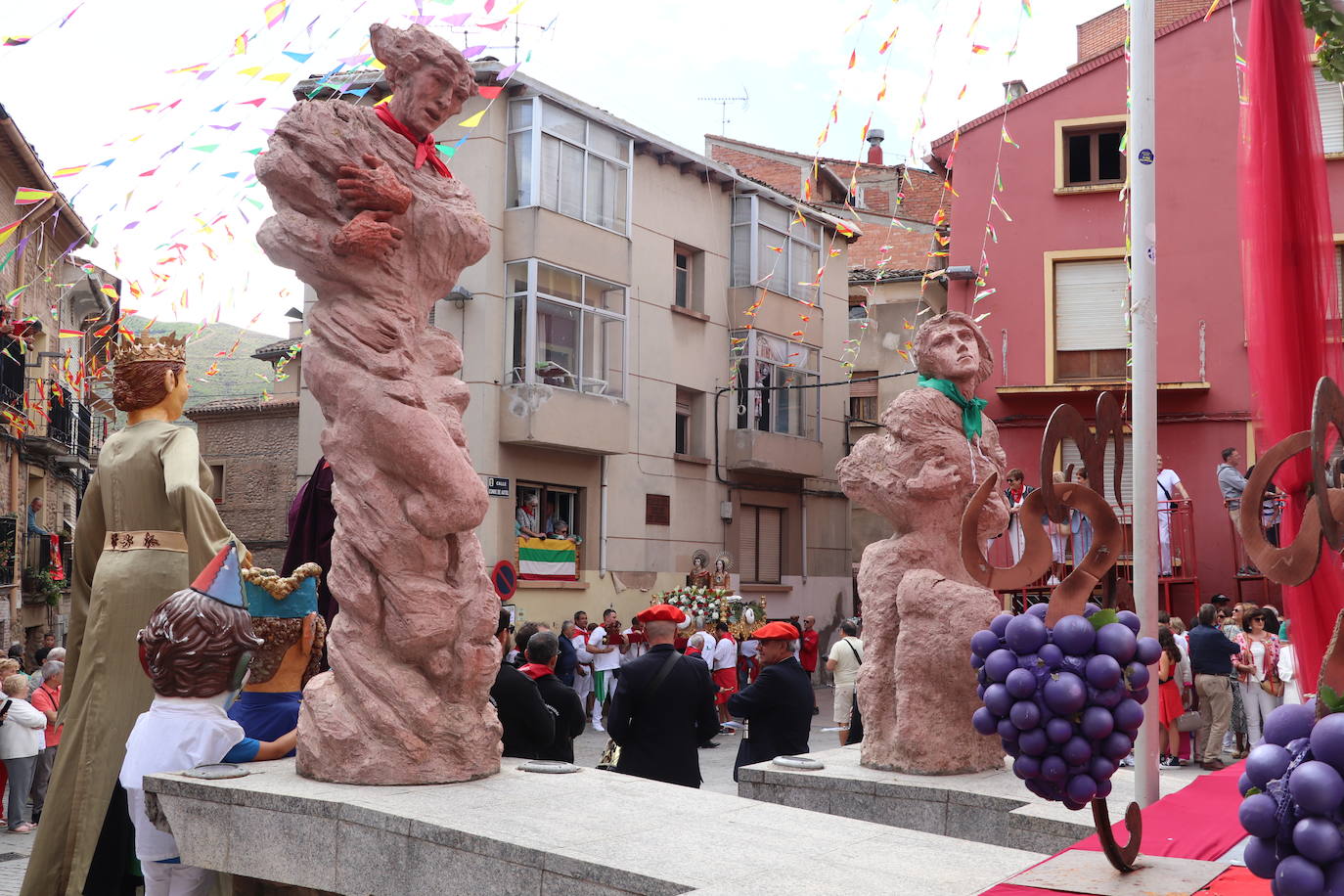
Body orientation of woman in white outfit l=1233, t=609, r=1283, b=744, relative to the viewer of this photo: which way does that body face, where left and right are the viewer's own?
facing the viewer

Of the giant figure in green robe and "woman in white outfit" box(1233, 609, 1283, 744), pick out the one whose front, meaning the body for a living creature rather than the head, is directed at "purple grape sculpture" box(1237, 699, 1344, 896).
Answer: the woman in white outfit

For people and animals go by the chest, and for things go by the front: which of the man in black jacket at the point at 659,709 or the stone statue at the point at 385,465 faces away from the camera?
the man in black jacket

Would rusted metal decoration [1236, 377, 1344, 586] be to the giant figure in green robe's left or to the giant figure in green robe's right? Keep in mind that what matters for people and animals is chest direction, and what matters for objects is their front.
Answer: on its right

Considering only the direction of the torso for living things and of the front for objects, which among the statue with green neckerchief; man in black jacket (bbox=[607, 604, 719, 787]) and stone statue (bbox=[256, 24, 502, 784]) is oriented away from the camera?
the man in black jacket

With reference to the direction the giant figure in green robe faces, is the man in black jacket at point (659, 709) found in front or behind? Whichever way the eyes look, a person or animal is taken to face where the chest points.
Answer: in front

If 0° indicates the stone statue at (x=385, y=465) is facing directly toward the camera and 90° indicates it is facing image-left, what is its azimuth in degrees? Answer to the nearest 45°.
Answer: approximately 315°

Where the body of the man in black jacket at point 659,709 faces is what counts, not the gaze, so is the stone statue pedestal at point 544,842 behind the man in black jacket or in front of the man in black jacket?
behind

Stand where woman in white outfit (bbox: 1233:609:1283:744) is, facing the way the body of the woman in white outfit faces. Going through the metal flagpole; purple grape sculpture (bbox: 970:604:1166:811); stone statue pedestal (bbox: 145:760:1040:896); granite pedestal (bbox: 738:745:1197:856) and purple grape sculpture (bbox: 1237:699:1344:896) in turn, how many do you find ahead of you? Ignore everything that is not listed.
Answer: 5

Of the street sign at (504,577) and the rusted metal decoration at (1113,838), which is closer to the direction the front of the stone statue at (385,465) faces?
the rusted metal decoration

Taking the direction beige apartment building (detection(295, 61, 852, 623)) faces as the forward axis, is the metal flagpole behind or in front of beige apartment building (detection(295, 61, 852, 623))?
in front

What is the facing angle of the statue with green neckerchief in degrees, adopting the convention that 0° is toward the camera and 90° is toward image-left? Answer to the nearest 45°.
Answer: approximately 315°

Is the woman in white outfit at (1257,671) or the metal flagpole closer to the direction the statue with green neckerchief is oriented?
the metal flagpole

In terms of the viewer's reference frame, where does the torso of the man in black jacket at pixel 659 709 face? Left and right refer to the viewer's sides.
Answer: facing away from the viewer
